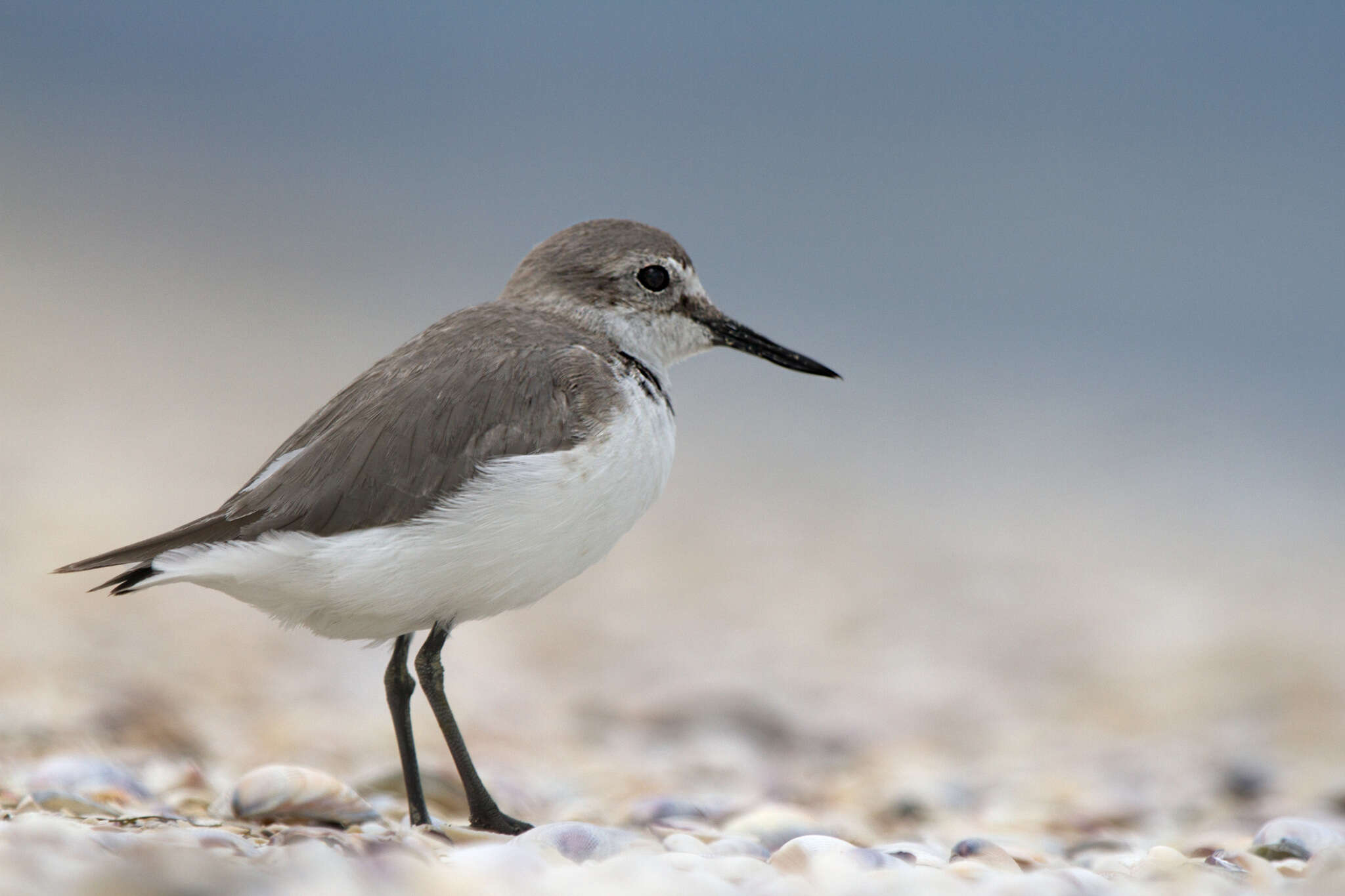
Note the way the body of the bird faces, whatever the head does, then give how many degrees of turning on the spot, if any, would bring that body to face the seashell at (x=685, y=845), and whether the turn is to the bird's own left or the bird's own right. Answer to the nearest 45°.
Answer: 0° — it already faces it

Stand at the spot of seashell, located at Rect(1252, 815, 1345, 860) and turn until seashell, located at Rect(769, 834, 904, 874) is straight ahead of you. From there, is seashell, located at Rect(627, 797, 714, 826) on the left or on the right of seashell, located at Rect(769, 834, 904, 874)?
right

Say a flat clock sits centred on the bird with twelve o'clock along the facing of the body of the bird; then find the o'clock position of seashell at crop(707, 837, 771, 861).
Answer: The seashell is roughly at 12 o'clock from the bird.

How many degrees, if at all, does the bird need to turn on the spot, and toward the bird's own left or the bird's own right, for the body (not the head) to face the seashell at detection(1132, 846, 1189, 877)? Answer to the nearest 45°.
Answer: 0° — it already faces it

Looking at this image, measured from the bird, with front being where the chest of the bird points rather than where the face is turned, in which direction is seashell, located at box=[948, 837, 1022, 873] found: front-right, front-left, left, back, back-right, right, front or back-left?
front

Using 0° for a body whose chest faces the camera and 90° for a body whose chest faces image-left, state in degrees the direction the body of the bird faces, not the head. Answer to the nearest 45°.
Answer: approximately 270°

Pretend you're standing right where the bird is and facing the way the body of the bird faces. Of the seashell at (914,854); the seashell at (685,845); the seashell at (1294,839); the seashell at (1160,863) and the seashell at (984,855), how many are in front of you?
5

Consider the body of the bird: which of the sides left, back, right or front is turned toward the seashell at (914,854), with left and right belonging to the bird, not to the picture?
front

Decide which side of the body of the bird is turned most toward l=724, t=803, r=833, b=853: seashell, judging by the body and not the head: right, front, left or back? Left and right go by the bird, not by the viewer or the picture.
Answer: front
